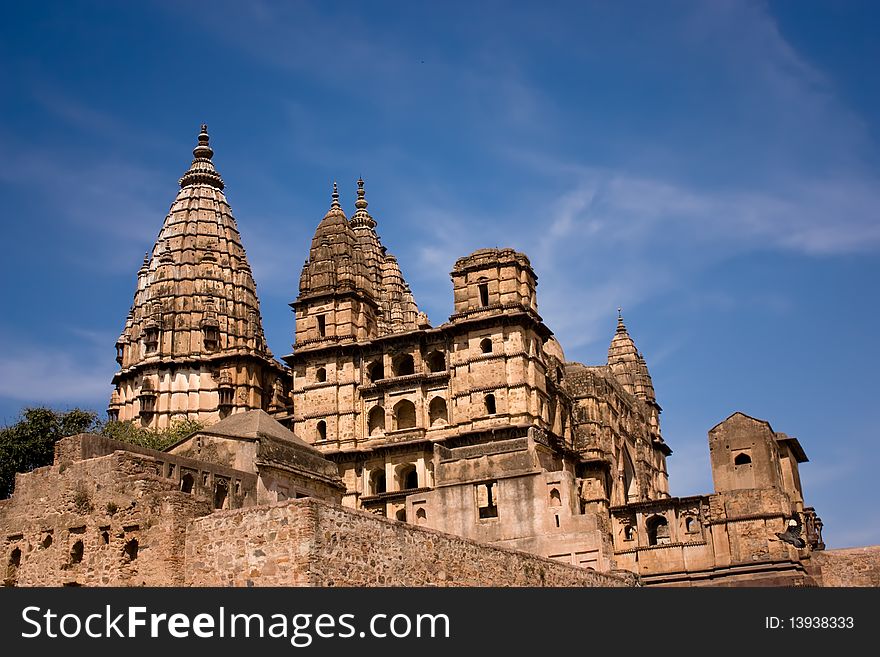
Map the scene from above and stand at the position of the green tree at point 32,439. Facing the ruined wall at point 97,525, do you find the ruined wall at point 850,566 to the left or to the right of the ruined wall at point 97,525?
left

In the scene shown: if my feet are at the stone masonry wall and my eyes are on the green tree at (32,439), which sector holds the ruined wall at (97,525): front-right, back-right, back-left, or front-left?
front-left
